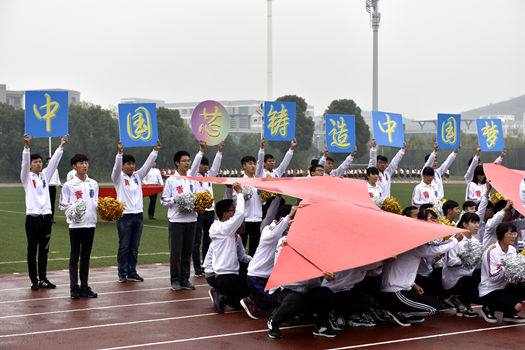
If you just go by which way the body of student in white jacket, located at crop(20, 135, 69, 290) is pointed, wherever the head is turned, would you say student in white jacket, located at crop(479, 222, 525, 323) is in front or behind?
in front

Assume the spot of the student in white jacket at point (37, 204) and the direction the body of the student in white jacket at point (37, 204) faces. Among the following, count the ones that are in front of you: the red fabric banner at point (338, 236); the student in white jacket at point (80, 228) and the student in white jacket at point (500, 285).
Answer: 3

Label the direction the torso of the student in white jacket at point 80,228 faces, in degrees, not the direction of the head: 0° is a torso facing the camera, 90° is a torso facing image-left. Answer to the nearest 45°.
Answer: approximately 315°

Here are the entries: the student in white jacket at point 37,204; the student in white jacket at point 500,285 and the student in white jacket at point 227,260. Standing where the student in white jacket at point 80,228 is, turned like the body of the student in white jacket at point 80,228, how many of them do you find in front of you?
2

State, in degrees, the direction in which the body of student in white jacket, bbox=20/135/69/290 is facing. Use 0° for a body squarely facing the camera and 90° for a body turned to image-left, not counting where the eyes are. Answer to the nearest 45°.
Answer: approximately 315°

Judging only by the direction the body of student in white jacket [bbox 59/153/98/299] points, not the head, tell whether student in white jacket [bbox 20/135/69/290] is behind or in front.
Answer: behind

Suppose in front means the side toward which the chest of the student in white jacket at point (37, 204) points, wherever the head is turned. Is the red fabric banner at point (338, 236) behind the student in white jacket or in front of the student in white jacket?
in front
